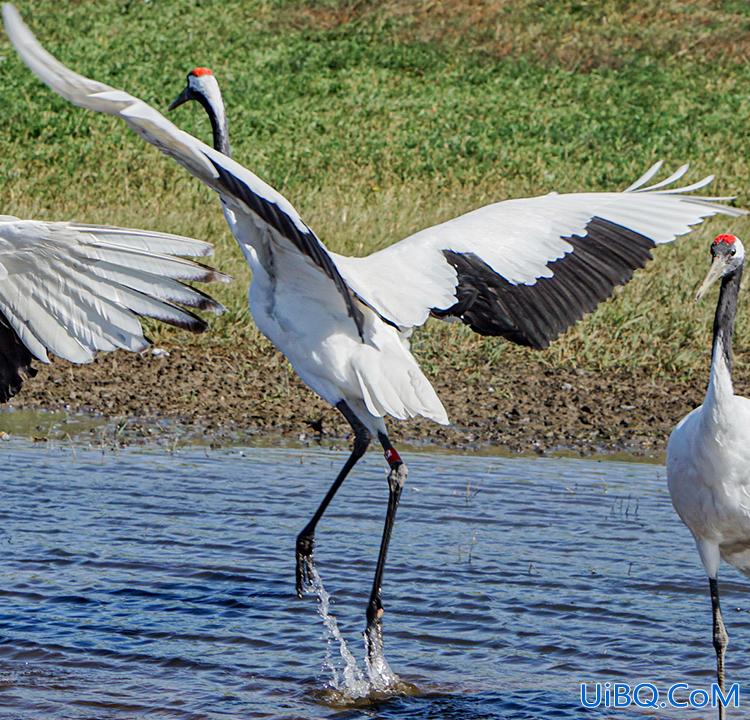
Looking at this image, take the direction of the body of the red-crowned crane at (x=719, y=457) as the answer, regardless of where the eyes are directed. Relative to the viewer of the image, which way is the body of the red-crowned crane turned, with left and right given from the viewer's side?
facing the viewer and to the left of the viewer

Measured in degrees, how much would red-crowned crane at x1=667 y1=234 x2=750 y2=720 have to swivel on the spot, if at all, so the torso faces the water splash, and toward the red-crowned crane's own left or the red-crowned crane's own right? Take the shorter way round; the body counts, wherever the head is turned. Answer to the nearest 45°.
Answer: approximately 45° to the red-crowned crane's own right
